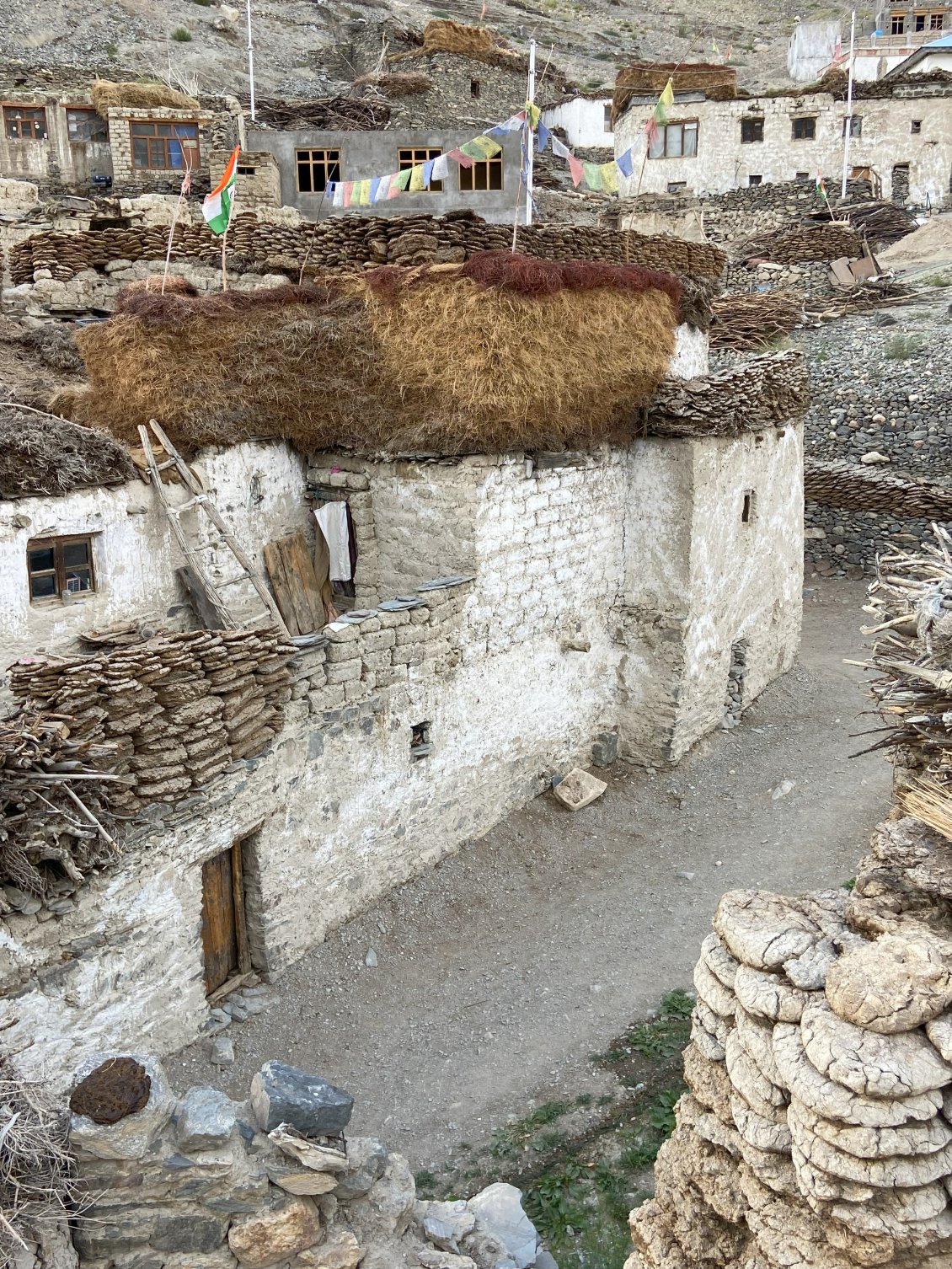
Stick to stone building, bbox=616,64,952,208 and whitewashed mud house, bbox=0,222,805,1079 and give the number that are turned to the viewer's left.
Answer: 0

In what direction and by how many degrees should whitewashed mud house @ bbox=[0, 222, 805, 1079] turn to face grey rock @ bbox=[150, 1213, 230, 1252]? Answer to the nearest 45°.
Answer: approximately 45° to its right

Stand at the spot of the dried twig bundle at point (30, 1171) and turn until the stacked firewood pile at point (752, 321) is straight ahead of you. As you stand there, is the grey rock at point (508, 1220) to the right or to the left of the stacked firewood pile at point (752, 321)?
right

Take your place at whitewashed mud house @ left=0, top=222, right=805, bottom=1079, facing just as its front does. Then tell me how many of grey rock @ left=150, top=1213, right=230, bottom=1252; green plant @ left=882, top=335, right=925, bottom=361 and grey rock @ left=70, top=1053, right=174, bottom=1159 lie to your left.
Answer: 1

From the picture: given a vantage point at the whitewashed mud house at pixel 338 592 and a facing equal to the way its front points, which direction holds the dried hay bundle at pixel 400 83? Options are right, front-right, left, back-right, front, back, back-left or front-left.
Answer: back-left

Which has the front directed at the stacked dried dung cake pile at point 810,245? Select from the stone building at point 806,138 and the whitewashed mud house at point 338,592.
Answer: the stone building

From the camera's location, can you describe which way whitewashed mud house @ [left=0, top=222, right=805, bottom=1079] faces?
facing the viewer and to the right of the viewer

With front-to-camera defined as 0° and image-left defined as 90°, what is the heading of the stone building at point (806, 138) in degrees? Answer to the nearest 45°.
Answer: approximately 0°

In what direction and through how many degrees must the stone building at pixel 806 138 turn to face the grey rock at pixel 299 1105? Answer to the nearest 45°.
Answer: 0° — it already faces it

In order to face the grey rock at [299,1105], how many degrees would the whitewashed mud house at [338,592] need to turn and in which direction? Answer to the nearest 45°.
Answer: approximately 45° to its right
